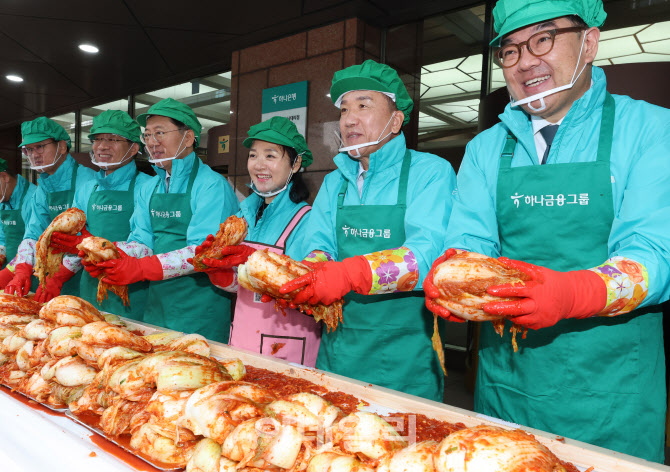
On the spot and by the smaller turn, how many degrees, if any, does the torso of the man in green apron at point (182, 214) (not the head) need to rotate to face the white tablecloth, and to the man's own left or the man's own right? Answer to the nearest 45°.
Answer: approximately 45° to the man's own left

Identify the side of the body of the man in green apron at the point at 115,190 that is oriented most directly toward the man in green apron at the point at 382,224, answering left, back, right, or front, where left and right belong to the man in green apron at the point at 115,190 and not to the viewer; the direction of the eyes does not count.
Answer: left

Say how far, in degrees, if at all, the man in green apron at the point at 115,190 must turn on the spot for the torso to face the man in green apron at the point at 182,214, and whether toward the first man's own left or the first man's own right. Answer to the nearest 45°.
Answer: approximately 90° to the first man's own left

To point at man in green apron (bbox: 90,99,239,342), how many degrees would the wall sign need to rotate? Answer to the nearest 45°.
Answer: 0° — it already faces them
